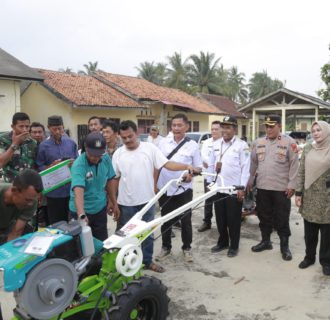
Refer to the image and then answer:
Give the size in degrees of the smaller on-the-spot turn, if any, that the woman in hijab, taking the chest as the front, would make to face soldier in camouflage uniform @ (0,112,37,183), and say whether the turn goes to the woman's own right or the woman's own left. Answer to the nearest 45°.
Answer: approximately 45° to the woman's own right

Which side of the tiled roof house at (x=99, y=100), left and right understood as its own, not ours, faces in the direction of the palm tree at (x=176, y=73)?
left

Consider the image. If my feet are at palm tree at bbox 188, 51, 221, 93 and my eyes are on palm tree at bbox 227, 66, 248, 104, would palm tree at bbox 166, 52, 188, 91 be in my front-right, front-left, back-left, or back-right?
back-left

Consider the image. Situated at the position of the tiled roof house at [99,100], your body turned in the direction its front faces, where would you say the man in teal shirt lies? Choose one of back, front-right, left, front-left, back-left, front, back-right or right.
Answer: front-right

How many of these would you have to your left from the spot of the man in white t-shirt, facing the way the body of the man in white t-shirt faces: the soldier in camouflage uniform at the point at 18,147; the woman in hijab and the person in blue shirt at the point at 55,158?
1

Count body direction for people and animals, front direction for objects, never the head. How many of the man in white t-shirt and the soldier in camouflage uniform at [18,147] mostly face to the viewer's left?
0

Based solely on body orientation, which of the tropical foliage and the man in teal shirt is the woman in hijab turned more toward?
the man in teal shirt

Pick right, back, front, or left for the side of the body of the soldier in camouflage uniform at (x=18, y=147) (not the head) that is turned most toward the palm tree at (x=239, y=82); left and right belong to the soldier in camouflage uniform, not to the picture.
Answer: left

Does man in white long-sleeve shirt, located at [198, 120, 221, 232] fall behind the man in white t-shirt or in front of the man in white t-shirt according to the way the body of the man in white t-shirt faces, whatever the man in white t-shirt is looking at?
behind

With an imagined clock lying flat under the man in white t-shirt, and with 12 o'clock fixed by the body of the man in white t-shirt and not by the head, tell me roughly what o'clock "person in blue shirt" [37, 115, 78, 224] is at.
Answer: The person in blue shirt is roughly at 4 o'clock from the man in white t-shirt.

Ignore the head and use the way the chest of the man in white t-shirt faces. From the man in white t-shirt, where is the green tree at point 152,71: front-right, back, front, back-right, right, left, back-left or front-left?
back

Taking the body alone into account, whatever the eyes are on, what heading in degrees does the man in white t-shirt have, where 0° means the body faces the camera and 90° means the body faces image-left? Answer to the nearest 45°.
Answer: approximately 0°

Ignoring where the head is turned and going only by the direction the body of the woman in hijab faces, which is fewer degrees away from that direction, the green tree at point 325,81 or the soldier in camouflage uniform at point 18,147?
the soldier in camouflage uniform

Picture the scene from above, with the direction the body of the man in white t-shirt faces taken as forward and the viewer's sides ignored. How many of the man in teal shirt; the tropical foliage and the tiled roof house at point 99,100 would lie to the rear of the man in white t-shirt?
2
